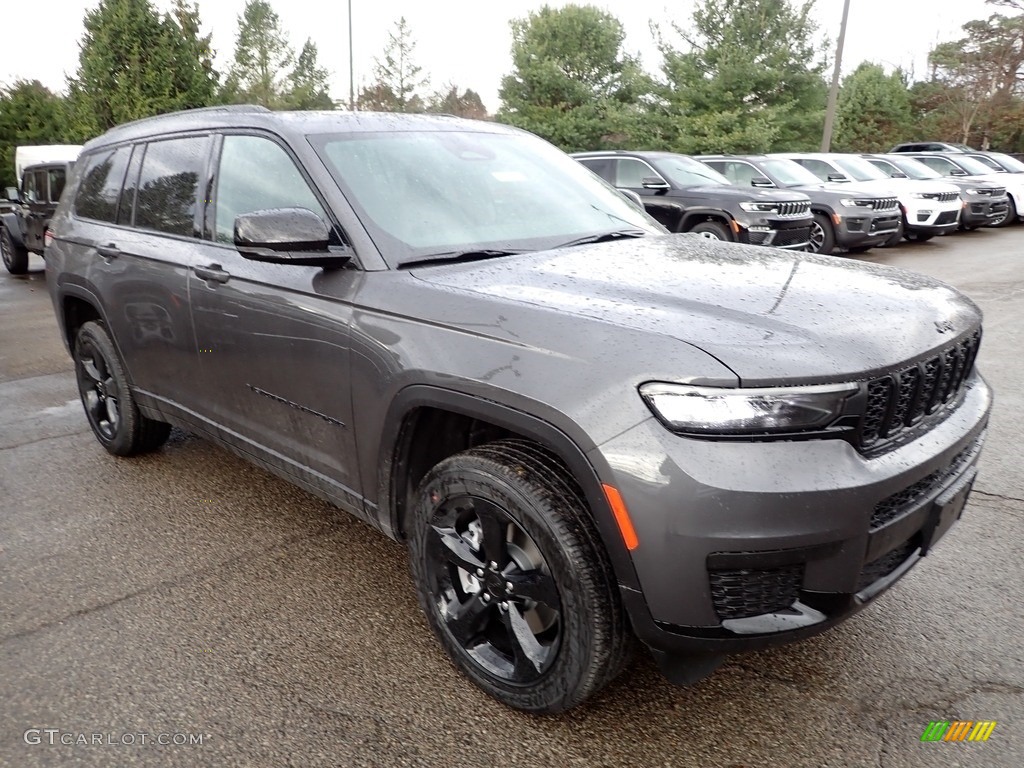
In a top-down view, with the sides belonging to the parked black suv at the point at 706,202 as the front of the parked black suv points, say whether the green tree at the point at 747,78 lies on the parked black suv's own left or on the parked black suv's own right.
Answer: on the parked black suv's own left

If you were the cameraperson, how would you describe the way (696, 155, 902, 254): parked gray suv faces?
facing the viewer and to the right of the viewer

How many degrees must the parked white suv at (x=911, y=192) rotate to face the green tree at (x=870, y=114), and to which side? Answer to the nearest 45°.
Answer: approximately 135° to its left

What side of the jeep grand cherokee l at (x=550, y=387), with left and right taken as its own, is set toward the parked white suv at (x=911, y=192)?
left

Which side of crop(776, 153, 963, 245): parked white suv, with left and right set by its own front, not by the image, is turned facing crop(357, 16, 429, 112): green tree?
back

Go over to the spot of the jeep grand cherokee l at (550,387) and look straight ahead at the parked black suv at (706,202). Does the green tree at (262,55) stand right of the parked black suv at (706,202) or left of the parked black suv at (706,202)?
left

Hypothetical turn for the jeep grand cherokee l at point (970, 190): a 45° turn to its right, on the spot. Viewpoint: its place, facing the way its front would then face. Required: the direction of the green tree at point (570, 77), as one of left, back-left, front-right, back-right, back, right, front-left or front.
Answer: back-right

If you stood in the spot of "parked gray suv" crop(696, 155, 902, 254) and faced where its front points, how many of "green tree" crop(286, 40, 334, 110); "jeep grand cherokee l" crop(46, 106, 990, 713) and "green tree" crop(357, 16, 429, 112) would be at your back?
2

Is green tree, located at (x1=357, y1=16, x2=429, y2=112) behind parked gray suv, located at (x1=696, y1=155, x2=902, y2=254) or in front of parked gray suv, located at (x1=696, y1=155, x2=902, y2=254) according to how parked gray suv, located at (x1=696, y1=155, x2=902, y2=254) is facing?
behind

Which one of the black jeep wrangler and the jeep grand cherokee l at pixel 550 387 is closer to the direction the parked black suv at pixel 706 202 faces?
the jeep grand cherokee l
